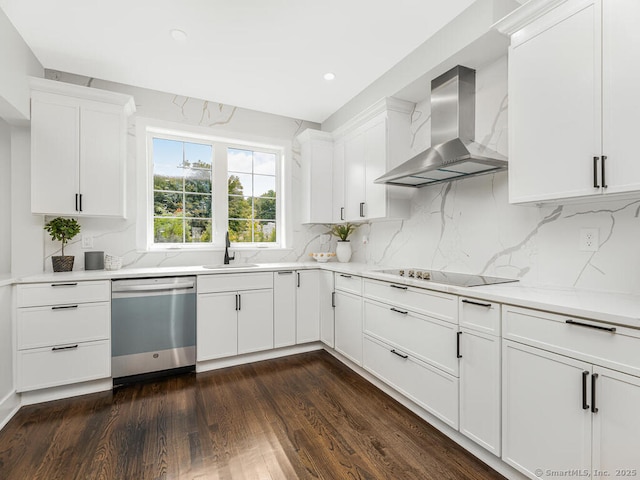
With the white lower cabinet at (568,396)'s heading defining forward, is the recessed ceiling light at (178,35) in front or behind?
in front

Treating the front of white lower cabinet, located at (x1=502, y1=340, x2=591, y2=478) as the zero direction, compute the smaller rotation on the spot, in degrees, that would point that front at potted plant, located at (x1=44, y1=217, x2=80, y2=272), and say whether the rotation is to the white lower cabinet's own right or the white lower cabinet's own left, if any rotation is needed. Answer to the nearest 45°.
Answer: approximately 45° to the white lower cabinet's own right

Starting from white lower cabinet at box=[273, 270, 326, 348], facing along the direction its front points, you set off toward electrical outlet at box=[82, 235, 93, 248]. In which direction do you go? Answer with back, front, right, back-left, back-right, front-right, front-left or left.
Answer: back-right

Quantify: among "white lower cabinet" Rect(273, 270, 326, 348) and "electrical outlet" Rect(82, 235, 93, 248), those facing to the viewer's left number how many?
0

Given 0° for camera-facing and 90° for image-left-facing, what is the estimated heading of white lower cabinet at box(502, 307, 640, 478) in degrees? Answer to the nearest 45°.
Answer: approximately 45°

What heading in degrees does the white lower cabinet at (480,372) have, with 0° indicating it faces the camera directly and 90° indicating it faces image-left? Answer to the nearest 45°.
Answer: approximately 45°

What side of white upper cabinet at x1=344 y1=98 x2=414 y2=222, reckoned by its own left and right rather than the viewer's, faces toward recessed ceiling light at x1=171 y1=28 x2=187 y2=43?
front

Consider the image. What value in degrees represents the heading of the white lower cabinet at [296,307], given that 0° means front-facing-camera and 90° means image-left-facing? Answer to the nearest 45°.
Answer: approximately 315°

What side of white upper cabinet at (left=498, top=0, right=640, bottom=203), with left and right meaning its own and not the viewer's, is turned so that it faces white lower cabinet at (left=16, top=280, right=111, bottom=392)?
front

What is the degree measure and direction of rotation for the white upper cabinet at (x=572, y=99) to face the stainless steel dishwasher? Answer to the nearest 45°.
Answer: approximately 45° to its right
